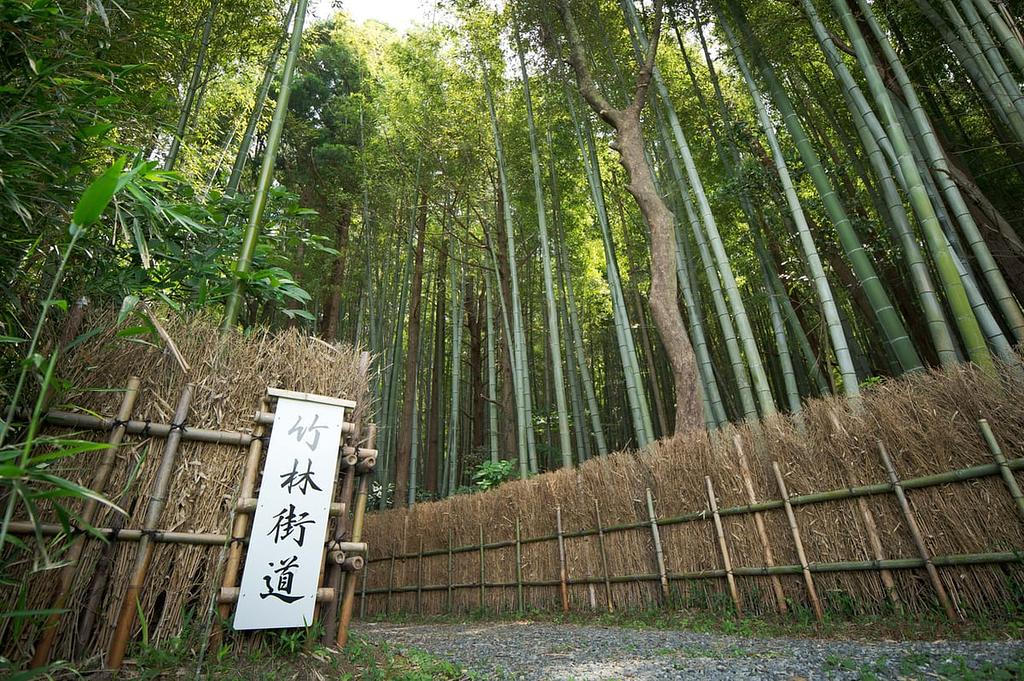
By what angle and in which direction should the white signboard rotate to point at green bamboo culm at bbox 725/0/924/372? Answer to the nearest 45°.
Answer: approximately 90° to its left

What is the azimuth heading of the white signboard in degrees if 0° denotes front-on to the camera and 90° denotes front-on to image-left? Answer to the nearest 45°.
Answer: approximately 0°

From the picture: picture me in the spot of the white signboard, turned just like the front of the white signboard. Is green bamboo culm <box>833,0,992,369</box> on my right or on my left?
on my left

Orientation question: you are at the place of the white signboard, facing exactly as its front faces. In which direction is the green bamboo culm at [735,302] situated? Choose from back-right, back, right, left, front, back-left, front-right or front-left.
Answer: left
